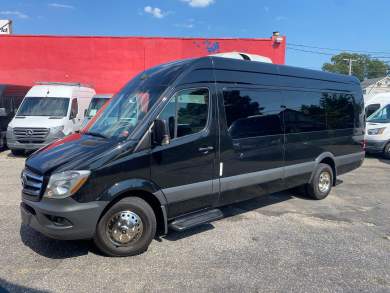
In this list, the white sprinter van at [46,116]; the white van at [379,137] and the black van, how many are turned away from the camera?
0

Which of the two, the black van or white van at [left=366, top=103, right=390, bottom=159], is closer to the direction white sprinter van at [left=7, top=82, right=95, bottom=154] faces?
the black van

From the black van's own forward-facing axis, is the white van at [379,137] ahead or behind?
behind

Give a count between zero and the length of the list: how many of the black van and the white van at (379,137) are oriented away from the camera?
0

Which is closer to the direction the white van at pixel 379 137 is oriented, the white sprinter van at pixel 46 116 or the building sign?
the white sprinter van

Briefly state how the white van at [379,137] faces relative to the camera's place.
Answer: facing the viewer and to the left of the viewer

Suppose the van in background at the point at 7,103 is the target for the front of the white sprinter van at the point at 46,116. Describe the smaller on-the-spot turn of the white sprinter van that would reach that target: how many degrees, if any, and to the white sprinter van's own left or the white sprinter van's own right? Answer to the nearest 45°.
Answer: approximately 90° to the white sprinter van's own right

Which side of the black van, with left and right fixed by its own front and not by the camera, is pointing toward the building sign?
right

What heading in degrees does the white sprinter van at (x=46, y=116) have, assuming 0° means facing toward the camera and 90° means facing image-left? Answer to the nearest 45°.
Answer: approximately 45°

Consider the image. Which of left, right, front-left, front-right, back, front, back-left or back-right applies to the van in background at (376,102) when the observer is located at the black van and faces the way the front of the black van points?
back

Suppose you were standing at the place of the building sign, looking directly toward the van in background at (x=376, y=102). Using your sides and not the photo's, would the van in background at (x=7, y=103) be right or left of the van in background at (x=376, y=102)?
right
